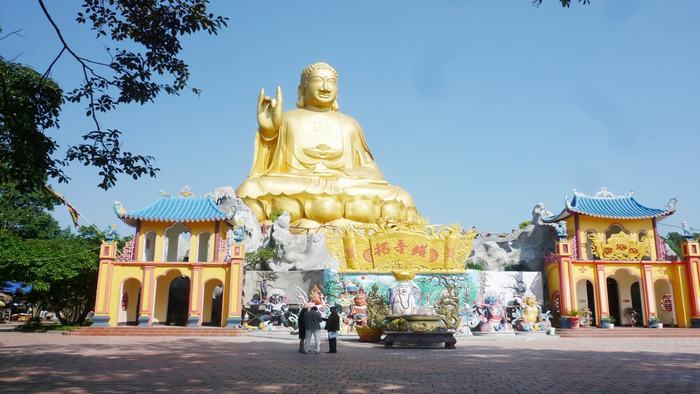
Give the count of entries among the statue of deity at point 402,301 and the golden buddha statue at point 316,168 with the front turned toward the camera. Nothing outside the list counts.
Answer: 2

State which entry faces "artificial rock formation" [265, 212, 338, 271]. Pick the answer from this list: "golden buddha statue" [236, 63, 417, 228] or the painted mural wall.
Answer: the golden buddha statue

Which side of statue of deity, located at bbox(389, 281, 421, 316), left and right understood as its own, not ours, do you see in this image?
front

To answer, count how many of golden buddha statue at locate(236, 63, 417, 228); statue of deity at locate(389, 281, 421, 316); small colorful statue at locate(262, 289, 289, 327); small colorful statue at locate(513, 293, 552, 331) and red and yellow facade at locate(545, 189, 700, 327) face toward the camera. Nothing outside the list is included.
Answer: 5

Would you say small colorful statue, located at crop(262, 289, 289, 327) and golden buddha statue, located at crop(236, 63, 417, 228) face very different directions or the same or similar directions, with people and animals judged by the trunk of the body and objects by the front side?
same or similar directions

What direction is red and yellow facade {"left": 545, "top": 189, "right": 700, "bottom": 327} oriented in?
toward the camera

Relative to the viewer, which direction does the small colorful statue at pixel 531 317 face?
toward the camera

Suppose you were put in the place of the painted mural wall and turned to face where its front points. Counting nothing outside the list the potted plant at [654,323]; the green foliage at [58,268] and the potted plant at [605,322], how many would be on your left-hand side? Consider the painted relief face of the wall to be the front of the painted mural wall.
2

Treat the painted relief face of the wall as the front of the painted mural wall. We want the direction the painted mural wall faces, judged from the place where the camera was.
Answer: facing the viewer

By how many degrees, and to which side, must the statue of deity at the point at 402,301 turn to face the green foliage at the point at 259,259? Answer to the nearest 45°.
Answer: approximately 135° to its right

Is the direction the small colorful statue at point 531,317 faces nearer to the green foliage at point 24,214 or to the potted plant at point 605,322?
the green foliage

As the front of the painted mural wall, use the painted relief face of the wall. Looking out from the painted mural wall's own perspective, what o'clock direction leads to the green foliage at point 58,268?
The green foliage is roughly at 3 o'clock from the painted mural wall.

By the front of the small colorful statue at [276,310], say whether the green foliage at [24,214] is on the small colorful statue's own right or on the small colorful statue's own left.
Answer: on the small colorful statue's own right

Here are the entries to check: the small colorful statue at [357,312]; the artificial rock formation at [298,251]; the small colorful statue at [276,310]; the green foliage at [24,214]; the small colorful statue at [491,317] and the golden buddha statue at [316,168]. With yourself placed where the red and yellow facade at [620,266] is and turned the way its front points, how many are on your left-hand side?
0

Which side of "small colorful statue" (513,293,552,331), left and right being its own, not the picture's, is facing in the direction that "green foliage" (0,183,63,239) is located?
right

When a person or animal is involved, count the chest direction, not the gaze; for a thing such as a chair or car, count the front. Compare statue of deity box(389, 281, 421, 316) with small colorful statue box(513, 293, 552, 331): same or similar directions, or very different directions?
same or similar directions

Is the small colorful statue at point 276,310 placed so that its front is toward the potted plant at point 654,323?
no

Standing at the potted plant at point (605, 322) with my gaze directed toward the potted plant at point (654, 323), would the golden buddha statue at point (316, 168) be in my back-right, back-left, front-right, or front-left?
back-left
